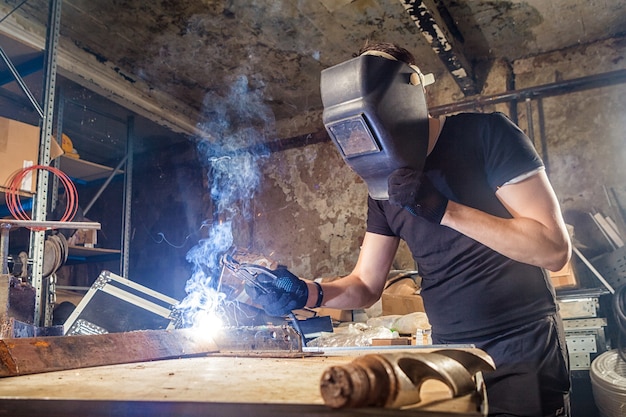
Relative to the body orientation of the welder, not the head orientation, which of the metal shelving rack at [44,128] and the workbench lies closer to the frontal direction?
the workbench

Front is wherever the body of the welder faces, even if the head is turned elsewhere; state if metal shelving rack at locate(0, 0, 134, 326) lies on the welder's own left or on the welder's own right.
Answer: on the welder's own right

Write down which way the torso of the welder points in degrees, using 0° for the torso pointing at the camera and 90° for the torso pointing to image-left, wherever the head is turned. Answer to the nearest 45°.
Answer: approximately 45°

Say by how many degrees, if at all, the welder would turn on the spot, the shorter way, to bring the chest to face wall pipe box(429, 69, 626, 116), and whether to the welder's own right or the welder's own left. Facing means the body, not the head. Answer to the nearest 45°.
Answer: approximately 135° to the welder's own right

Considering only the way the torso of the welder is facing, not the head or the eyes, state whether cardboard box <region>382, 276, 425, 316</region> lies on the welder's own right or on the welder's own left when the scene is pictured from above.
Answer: on the welder's own right

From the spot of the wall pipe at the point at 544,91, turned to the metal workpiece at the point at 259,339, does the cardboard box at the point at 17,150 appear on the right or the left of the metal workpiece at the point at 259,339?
right

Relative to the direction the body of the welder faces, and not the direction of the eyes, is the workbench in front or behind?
in front
